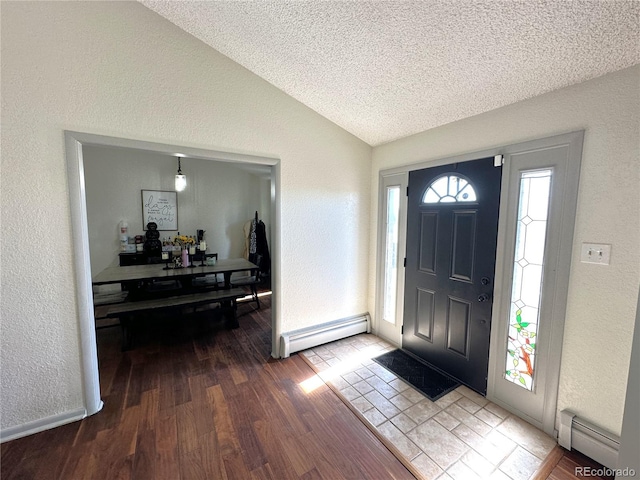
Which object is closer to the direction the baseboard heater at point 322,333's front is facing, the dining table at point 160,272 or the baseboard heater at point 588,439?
the baseboard heater

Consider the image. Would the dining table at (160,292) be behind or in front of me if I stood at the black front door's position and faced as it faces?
in front

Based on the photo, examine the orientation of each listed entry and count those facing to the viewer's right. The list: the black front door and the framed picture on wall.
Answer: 0

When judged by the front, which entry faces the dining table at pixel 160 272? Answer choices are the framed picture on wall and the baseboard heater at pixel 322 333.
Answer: the framed picture on wall

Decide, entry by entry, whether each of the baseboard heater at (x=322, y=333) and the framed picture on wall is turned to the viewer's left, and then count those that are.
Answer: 0

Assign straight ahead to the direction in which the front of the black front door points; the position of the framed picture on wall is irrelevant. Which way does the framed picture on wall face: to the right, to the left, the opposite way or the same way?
to the left

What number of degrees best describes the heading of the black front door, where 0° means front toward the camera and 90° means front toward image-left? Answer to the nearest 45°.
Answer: approximately 45°

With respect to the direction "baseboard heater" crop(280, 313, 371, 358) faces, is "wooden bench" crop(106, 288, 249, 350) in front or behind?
behind

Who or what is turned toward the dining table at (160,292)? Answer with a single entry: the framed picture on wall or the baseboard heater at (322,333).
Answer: the framed picture on wall

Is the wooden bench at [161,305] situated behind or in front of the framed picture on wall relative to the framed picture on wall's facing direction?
in front

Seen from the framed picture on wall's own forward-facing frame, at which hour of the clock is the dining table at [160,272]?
The dining table is roughly at 12 o'clock from the framed picture on wall.

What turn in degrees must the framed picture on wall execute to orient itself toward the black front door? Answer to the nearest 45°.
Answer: approximately 45° to its left

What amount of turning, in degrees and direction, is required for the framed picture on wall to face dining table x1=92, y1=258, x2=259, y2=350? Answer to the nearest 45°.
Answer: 0° — it already faces it

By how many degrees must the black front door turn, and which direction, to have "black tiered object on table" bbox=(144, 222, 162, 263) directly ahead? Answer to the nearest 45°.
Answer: approximately 45° to its right

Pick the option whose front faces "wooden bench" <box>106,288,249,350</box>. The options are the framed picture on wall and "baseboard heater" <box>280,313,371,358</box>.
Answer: the framed picture on wall
